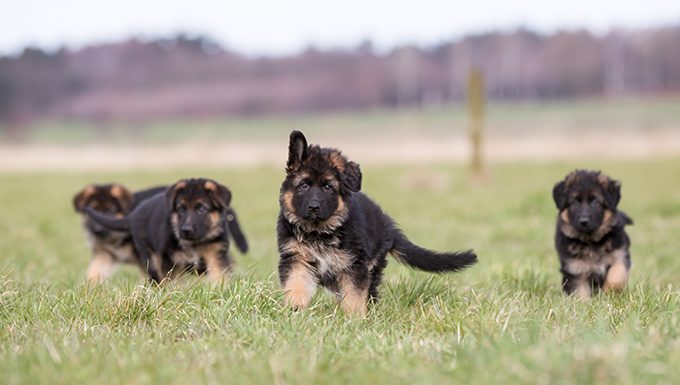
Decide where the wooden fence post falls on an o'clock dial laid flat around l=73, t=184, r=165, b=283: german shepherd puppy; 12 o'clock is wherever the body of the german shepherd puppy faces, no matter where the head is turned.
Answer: The wooden fence post is roughly at 6 o'clock from the german shepherd puppy.

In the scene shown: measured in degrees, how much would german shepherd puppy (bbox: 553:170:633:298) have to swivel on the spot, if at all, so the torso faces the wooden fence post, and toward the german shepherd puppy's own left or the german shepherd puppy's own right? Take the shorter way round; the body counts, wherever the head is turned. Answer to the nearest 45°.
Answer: approximately 180°

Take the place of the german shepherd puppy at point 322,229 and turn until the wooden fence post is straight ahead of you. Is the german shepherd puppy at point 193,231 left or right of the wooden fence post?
left

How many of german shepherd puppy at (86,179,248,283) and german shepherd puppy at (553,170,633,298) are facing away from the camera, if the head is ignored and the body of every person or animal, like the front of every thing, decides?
0

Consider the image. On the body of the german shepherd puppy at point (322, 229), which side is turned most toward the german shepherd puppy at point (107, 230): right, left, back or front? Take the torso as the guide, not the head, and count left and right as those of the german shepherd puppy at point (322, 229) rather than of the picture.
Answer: right

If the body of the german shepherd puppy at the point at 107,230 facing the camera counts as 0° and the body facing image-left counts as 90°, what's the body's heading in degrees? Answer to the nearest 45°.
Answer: approximately 45°

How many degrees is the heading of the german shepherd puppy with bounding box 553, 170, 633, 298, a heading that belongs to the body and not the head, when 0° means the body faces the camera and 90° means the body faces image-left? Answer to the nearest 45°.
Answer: approximately 0°

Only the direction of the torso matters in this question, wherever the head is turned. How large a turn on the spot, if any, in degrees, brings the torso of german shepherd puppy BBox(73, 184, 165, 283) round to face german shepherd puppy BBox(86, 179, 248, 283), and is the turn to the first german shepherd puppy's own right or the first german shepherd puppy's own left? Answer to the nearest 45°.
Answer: approximately 90° to the first german shepherd puppy's own left
